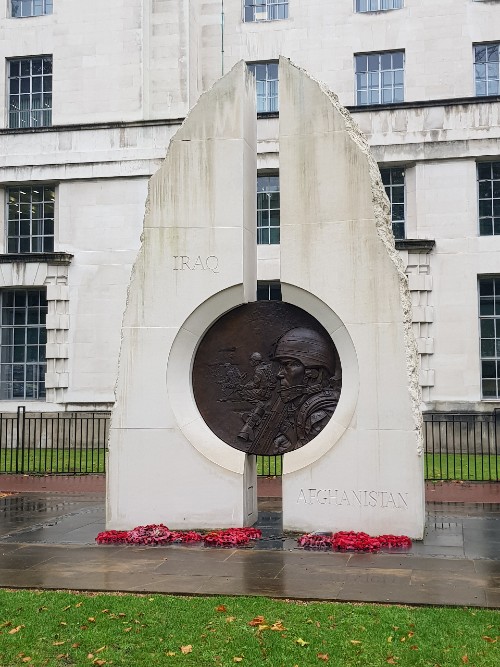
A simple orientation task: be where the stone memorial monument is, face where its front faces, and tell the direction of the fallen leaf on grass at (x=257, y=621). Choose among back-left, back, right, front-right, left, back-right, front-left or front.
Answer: front

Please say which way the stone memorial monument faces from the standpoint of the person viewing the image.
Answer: facing the viewer

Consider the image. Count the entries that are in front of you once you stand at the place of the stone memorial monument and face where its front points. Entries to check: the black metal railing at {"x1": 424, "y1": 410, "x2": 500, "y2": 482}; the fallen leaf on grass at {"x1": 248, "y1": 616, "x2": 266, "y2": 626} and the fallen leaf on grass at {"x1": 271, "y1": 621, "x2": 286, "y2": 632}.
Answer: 2

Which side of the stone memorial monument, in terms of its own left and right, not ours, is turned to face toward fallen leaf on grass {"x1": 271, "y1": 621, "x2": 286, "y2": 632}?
front

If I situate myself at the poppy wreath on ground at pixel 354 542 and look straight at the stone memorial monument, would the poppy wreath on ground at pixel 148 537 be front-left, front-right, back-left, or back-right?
front-left
